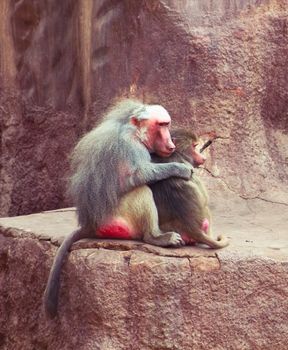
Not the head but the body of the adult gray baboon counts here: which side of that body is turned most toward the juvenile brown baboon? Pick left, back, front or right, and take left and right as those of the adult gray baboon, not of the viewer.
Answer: front

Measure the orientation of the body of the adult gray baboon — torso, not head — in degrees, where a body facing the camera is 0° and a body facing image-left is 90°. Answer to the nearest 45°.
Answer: approximately 270°
